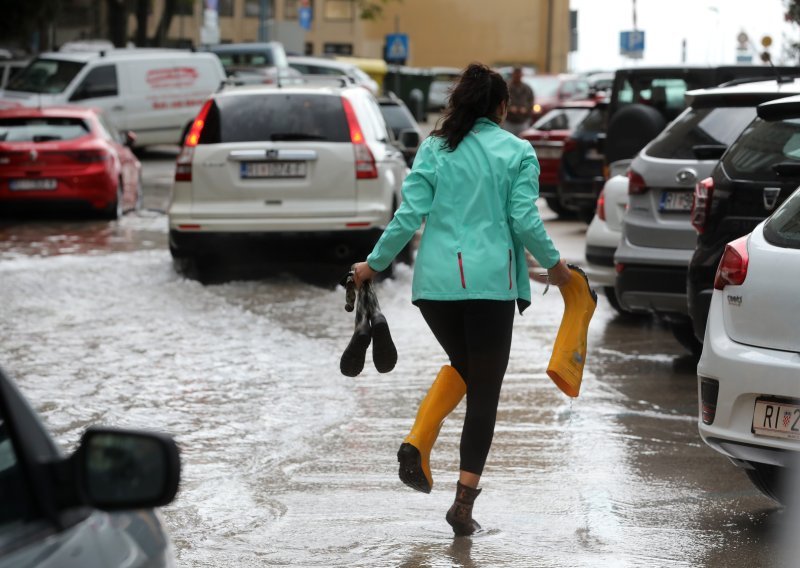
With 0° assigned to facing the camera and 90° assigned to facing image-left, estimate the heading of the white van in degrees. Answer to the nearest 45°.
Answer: approximately 45°

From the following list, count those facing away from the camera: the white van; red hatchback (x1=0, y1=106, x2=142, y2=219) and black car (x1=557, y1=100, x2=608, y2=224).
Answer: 2

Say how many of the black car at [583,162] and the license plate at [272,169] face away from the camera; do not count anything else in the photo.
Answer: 1

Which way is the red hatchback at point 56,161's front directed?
away from the camera

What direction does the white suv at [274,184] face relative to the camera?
away from the camera

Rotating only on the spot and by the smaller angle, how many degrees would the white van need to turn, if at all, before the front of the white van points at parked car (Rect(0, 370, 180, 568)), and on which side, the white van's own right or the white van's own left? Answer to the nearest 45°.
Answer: approximately 45° to the white van's own left

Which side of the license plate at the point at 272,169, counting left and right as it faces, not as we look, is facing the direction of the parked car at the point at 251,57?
back

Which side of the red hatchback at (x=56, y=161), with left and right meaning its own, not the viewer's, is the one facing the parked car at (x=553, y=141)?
right

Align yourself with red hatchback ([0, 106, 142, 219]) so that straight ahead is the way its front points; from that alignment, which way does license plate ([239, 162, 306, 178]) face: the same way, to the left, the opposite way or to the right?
the opposite way

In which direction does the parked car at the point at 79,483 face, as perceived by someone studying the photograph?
facing away from the viewer and to the right of the viewer

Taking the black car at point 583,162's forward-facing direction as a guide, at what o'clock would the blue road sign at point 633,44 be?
The blue road sign is roughly at 12 o'clock from the black car.

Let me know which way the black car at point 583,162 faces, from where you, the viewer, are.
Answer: facing away from the viewer

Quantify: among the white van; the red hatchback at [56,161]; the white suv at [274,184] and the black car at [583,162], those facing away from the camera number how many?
3

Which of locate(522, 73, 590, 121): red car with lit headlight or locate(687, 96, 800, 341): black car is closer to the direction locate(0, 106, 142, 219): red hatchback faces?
the red car with lit headlight

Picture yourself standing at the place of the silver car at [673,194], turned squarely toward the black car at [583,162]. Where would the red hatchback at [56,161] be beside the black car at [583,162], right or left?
left
